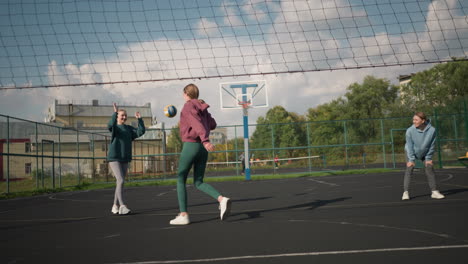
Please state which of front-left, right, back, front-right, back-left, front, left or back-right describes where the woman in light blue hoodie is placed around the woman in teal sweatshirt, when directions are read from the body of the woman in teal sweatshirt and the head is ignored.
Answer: front-left

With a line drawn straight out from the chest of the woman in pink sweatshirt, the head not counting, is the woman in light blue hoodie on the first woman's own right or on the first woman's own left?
on the first woman's own right

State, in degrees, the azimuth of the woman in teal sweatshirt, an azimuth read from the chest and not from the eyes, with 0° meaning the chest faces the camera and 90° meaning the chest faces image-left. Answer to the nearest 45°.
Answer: approximately 315°

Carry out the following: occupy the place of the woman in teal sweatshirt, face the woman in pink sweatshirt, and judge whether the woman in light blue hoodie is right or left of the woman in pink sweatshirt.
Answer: left

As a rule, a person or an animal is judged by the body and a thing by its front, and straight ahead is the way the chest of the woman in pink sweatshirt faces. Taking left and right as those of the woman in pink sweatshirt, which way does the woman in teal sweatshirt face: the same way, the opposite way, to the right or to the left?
the opposite way

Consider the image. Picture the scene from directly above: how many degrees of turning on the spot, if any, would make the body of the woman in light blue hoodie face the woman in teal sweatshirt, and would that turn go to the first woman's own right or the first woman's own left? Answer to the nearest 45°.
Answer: approximately 45° to the first woman's own right

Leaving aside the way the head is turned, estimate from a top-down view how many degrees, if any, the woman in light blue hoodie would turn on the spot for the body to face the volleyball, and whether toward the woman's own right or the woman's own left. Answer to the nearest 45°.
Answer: approximately 45° to the woman's own right

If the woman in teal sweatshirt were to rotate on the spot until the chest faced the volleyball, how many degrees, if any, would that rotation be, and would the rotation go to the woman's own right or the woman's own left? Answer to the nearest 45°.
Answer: approximately 45° to the woman's own left

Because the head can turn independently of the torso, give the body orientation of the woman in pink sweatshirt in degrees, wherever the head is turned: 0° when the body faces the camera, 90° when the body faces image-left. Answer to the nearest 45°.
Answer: approximately 135°

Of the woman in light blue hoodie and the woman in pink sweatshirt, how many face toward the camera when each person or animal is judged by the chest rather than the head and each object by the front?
1
